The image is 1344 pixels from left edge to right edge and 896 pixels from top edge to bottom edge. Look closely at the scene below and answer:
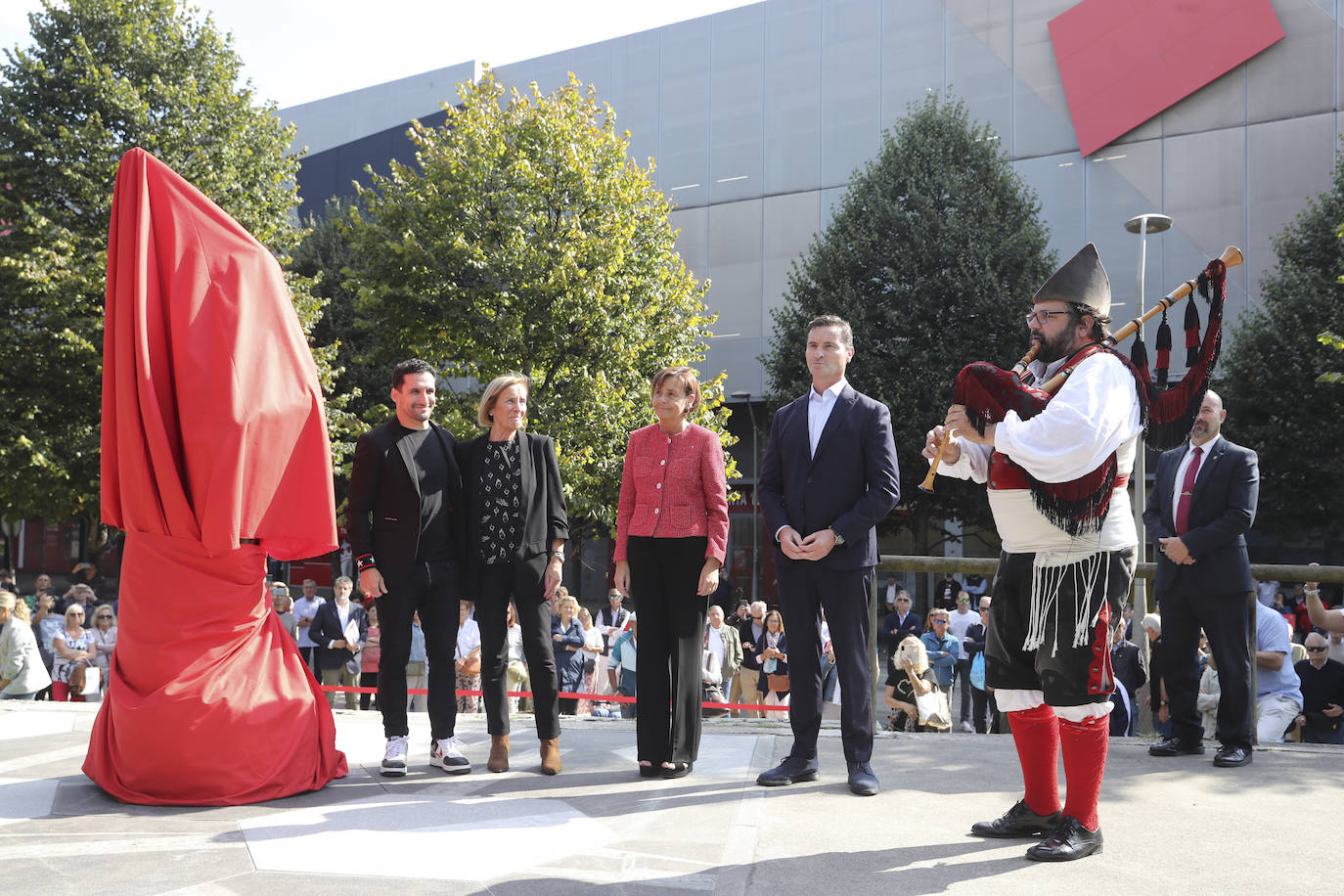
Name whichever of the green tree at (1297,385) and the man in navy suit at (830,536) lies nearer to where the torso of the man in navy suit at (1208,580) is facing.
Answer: the man in navy suit

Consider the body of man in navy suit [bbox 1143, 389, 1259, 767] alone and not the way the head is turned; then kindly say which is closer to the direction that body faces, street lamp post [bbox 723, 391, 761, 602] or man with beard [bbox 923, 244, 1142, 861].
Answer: the man with beard

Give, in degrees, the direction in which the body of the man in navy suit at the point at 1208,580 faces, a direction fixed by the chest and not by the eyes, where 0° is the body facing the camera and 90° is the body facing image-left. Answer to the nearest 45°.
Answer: approximately 45°

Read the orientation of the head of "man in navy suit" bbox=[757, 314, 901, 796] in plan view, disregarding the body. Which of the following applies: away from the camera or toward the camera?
toward the camera

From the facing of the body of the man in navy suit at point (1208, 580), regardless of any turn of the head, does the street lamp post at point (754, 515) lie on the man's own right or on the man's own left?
on the man's own right

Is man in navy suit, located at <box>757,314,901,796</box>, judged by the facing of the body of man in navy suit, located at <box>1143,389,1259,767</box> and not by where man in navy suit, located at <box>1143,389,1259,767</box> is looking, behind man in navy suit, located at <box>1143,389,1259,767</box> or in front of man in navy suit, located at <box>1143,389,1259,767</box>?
in front

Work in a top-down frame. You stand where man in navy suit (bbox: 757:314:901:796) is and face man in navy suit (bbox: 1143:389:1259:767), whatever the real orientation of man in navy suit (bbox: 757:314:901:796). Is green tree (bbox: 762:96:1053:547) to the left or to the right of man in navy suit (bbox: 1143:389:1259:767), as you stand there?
left

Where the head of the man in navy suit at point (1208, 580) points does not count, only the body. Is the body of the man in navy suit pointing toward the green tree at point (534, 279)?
no

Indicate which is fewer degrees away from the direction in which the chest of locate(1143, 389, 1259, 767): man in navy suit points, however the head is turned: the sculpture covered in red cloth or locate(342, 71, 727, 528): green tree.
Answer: the sculpture covered in red cloth

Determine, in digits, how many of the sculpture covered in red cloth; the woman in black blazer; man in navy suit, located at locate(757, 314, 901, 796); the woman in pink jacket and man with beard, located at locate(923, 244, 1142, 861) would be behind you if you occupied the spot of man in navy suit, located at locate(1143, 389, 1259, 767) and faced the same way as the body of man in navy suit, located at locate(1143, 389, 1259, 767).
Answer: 0

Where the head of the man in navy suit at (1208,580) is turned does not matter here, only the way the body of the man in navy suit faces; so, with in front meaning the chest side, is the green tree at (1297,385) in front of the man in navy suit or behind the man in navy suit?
behind

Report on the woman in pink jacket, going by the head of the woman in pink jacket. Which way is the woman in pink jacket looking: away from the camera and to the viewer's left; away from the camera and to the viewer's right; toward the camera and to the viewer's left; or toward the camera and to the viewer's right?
toward the camera and to the viewer's left

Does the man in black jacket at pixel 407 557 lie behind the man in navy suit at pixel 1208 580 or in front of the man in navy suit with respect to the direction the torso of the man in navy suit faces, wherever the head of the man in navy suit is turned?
in front

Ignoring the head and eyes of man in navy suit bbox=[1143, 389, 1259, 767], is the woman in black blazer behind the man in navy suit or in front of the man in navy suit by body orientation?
in front

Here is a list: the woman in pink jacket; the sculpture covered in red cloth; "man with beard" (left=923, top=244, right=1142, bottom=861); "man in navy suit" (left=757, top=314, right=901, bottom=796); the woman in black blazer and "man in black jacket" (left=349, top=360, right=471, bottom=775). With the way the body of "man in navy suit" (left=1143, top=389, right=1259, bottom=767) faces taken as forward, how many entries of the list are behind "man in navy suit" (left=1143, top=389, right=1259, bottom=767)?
0

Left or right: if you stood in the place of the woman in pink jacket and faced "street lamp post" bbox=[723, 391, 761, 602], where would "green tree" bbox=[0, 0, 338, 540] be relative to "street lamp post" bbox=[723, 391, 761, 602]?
left

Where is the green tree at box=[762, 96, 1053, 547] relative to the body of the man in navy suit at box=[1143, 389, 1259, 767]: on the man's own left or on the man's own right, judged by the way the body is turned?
on the man's own right
